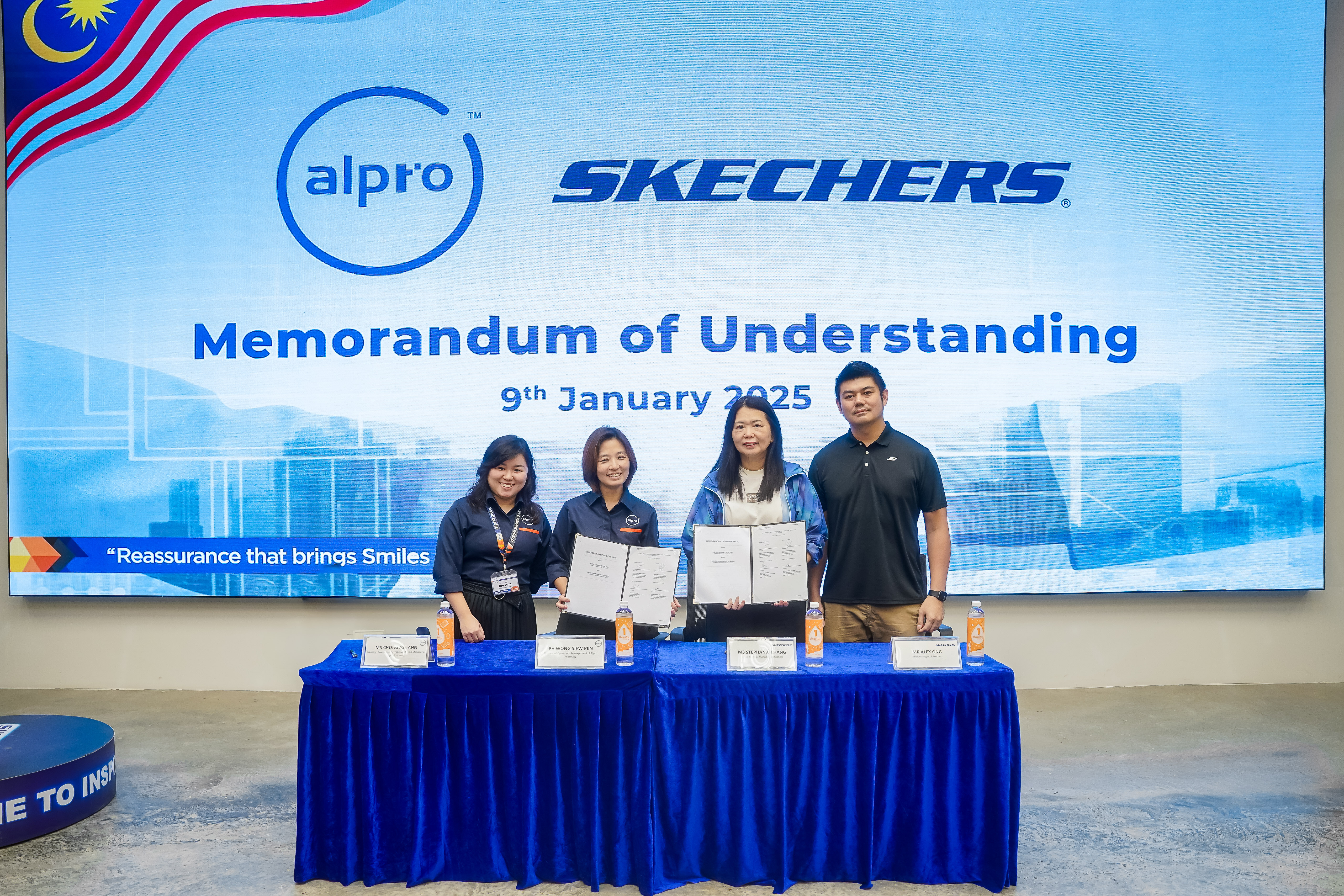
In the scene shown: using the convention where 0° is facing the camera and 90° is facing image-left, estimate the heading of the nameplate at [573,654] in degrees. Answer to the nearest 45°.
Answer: approximately 0°

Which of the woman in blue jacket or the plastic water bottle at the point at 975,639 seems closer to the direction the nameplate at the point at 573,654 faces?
the plastic water bottle

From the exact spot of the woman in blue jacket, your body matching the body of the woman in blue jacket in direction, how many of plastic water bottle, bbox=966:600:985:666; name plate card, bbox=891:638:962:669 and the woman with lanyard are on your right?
1

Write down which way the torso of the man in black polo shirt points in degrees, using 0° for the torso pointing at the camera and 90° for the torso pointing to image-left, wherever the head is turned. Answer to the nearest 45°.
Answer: approximately 0°

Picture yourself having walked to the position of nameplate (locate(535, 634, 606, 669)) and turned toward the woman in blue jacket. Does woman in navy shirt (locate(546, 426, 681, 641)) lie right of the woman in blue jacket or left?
left

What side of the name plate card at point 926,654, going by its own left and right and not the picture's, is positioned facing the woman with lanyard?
right
